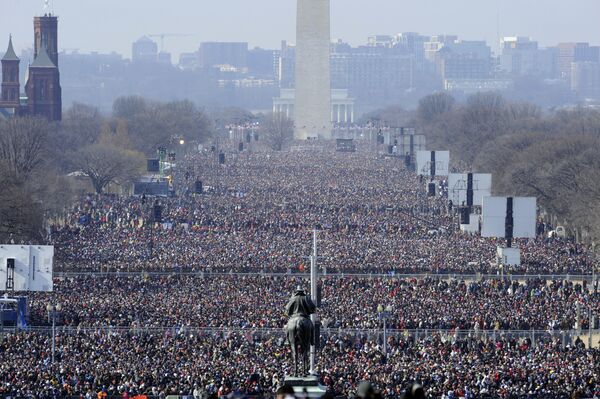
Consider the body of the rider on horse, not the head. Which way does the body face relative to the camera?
away from the camera

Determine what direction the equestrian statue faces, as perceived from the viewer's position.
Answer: facing away from the viewer
